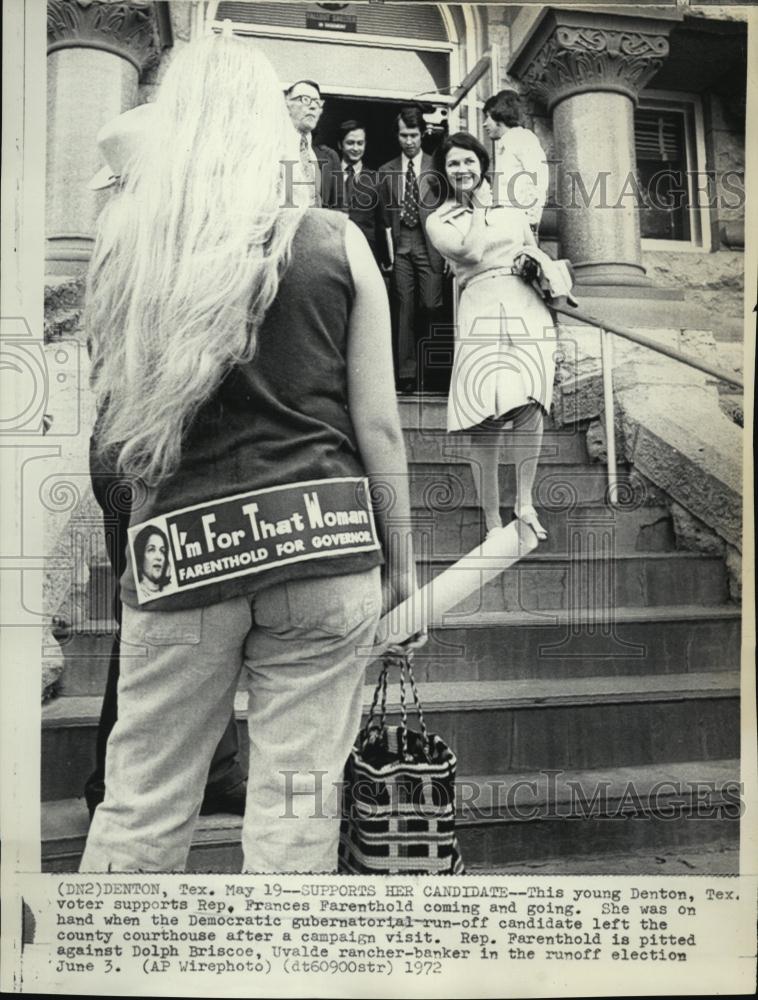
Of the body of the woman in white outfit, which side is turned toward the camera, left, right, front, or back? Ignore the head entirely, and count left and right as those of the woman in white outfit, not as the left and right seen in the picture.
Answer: front

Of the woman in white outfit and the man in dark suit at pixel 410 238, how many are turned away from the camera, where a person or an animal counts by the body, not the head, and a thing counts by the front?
0

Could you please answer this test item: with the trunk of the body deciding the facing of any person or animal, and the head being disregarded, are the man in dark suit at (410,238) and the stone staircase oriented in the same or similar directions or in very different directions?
same or similar directions

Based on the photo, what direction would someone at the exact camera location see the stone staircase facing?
facing the viewer

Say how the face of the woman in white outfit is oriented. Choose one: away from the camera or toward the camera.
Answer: toward the camera

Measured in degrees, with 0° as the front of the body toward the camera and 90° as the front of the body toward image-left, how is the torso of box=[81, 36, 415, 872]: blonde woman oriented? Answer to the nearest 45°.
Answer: approximately 180°

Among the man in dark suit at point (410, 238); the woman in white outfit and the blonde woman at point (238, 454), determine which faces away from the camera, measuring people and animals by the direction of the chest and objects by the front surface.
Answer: the blonde woman

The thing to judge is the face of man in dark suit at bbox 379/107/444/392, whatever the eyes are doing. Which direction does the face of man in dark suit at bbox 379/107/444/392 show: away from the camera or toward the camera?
toward the camera

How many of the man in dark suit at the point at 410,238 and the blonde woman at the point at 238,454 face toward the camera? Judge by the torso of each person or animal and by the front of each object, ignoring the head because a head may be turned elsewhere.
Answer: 1

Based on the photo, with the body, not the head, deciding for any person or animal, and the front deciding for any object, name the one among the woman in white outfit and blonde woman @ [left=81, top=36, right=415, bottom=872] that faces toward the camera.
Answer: the woman in white outfit
